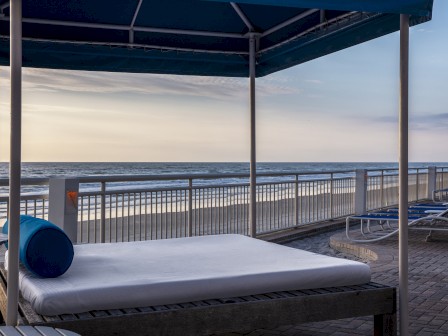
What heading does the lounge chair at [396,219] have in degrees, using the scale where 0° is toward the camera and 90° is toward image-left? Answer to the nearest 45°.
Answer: approximately 90°

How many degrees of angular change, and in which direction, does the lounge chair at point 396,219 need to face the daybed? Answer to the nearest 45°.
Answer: approximately 90° to its left

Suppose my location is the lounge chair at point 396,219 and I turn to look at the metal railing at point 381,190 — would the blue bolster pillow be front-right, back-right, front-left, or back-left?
back-left

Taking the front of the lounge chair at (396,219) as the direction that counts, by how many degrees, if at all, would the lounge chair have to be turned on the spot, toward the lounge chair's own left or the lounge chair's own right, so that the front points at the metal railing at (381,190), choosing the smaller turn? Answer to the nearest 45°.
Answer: approximately 90° to the lounge chair's own right

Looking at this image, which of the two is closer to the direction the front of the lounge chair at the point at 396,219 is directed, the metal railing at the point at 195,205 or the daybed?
the metal railing
